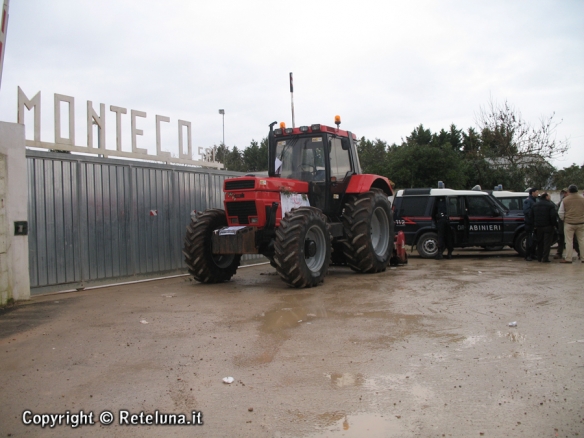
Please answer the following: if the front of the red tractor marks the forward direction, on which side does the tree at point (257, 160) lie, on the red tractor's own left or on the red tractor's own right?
on the red tractor's own right

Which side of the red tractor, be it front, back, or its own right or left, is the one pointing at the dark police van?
back

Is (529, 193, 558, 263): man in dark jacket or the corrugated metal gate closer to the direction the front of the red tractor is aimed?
the corrugated metal gate

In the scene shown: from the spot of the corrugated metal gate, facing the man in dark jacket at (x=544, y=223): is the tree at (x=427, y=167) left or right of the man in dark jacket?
left

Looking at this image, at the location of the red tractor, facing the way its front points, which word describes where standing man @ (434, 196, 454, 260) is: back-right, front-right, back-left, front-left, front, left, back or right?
back

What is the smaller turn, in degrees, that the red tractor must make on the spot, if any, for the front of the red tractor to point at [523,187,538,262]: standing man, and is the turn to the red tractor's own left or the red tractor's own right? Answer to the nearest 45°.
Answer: approximately 180°
